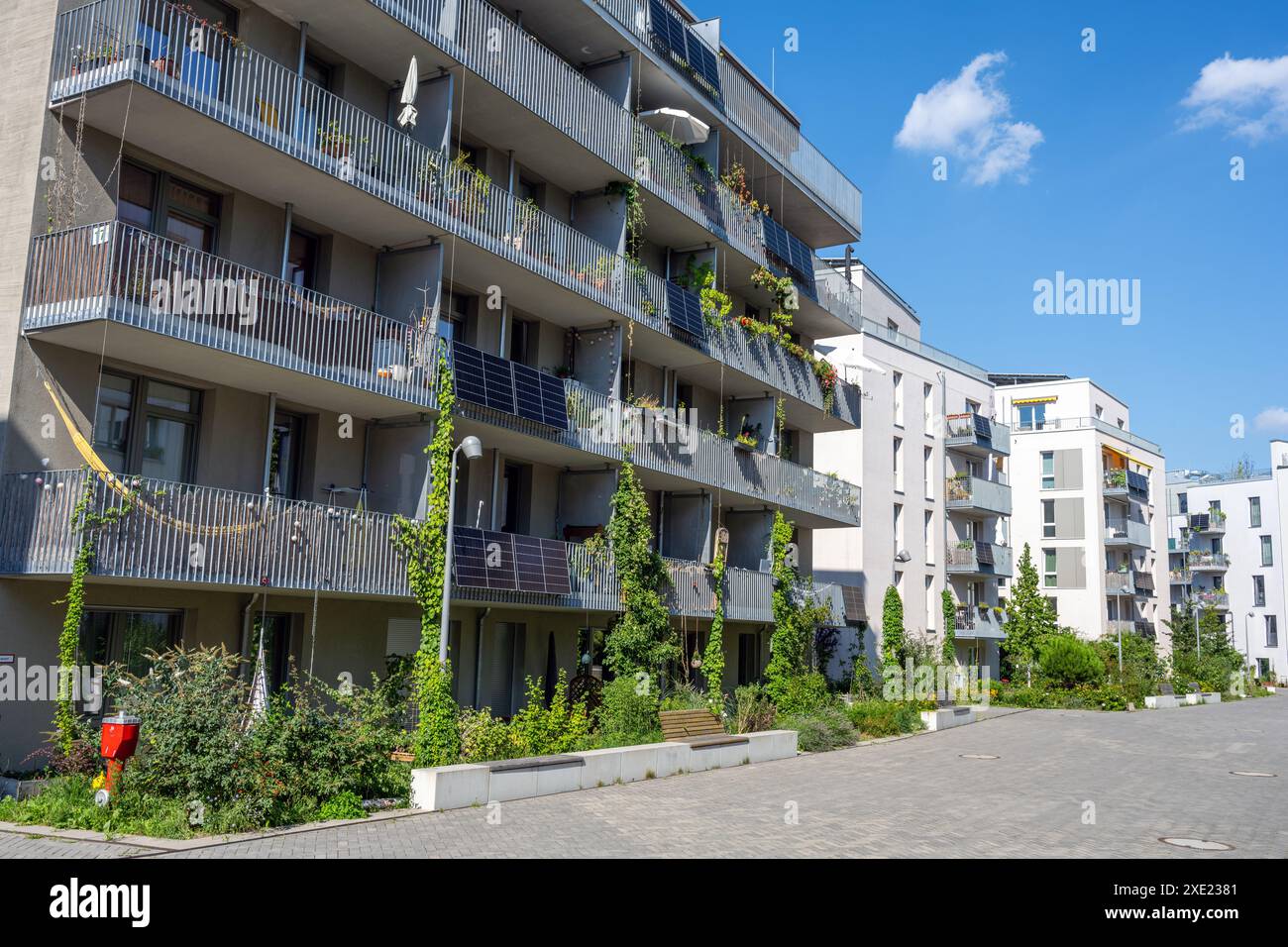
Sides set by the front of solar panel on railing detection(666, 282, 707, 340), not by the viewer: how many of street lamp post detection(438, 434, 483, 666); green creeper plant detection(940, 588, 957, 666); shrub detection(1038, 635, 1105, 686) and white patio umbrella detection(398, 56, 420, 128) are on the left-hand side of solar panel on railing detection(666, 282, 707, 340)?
2

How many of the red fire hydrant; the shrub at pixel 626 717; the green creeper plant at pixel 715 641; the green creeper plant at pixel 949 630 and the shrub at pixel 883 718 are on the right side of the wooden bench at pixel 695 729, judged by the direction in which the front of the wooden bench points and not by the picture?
2

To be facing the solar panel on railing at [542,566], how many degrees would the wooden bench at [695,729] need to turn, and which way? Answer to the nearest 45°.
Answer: approximately 135° to its right

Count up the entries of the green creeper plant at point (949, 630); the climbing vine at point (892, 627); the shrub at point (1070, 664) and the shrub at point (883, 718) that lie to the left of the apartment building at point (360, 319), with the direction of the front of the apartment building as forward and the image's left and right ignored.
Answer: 4

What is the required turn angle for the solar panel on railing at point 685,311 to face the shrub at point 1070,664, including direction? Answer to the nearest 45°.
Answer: approximately 90° to its left

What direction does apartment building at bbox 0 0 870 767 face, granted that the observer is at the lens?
facing the viewer and to the right of the viewer

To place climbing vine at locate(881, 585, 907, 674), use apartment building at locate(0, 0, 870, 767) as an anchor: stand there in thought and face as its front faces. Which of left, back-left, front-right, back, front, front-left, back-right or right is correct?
left

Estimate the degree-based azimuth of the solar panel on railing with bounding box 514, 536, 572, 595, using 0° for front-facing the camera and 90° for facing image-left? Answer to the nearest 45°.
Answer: approximately 315°

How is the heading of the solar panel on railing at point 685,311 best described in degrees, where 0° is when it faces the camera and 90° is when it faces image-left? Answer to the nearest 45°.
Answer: approximately 315°

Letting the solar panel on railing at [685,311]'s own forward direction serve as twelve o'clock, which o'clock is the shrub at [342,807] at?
The shrub is roughly at 2 o'clock from the solar panel on railing.

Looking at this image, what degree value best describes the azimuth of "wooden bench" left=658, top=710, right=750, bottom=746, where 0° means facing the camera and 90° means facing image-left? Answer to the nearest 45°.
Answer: approximately 315°

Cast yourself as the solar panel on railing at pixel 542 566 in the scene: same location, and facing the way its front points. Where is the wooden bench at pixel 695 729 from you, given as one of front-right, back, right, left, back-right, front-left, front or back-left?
front-left

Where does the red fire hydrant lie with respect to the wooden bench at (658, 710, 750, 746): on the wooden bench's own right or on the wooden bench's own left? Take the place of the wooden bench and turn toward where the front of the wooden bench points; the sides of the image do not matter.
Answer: on the wooden bench's own right
